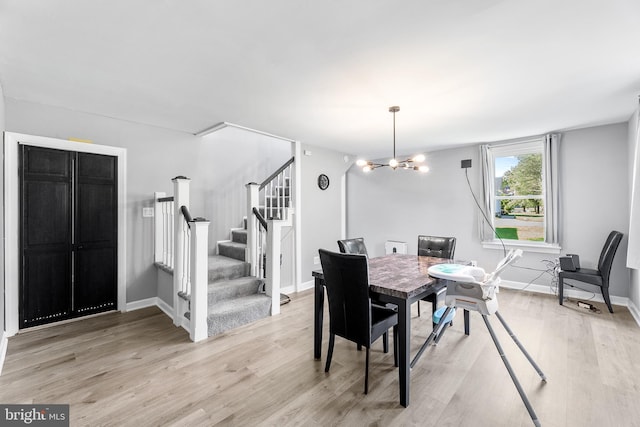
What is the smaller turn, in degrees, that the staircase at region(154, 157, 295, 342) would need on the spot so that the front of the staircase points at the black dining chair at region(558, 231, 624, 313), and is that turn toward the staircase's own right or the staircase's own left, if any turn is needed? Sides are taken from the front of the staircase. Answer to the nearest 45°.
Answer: approximately 45° to the staircase's own left

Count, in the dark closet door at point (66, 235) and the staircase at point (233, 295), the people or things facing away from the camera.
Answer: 0

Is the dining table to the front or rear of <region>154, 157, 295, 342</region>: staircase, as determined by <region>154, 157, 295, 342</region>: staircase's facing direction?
to the front

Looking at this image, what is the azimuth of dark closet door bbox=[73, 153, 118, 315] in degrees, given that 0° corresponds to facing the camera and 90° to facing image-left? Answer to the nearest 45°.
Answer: approximately 315°

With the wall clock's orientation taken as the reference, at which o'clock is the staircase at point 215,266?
The staircase is roughly at 3 o'clock from the wall clock.

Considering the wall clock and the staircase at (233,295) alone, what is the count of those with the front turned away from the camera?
0

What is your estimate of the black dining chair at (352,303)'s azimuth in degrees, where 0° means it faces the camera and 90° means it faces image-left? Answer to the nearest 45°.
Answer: approximately 225°

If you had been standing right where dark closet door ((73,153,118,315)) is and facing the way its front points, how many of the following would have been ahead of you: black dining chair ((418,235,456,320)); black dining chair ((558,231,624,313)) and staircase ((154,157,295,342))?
3

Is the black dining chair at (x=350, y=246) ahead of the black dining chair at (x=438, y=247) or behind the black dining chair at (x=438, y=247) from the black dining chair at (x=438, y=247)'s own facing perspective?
ahead

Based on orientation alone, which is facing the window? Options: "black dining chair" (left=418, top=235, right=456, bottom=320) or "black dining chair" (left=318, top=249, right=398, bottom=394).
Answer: "black dining chair" (left=318, top=249, right=398, bottom=394)

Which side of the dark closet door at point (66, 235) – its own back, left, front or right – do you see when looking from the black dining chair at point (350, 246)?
front

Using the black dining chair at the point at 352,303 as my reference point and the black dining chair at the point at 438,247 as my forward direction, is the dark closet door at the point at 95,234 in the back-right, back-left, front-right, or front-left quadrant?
back-left

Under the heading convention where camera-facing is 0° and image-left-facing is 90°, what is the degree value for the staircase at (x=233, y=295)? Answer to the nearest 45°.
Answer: approximately 315°

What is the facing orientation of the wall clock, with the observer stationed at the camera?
facing the viewer and to the right of the viewer

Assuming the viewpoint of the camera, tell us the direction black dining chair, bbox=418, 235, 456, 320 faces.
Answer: facing the viewer and to the left of the viewer

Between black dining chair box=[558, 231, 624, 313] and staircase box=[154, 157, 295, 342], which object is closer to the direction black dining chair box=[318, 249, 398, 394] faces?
the black dining chair
